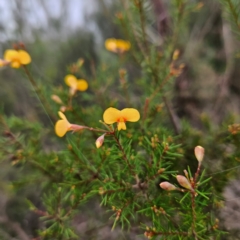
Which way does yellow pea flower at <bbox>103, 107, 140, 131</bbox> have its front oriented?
toward the camera
